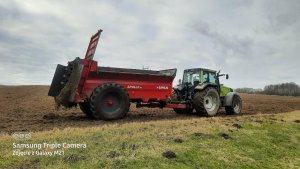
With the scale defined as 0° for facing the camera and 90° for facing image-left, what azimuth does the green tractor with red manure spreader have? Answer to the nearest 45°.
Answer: approximately 225°
